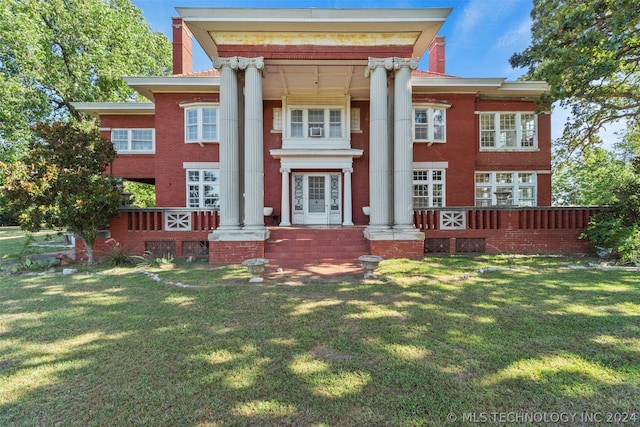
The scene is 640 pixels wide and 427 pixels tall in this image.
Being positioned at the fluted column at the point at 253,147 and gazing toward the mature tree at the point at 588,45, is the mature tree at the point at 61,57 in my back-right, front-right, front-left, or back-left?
back-left

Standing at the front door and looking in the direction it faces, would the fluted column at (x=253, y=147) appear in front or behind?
in front

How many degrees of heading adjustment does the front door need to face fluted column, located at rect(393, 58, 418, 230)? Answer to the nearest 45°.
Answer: approximately 45° to its left

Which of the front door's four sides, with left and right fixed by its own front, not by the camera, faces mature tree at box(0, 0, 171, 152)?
right

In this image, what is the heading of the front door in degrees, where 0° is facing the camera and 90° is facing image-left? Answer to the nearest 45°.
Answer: approximately 0°

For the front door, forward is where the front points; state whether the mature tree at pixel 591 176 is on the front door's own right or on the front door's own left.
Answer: on the front door's own left

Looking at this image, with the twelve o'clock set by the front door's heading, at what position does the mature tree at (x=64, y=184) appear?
The mature tree is roughly at 2 o'clock from the front door.

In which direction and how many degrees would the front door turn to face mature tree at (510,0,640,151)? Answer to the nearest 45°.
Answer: approximately 45° to its left

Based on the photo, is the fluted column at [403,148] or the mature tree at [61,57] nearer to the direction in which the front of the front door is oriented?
the fluted column
